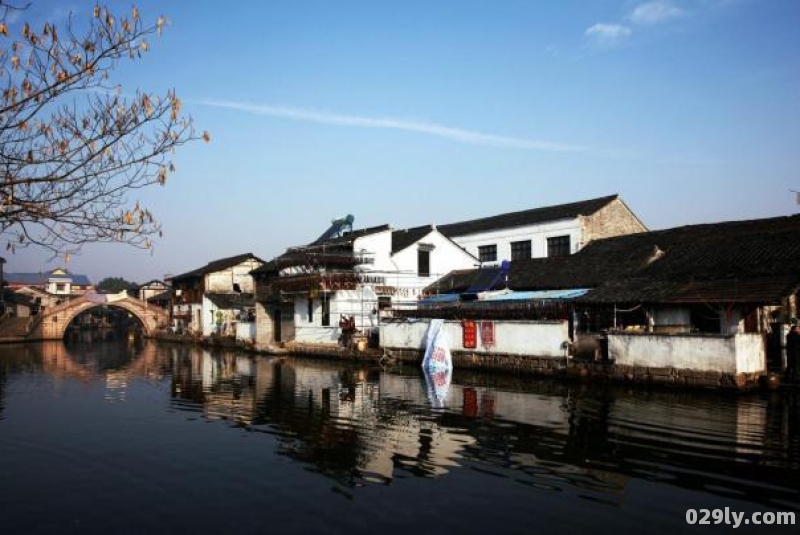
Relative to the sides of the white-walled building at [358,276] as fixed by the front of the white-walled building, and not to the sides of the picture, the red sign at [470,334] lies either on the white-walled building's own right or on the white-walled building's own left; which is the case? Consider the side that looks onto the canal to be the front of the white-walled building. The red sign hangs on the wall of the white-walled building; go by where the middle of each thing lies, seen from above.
on the white-walled building's own left

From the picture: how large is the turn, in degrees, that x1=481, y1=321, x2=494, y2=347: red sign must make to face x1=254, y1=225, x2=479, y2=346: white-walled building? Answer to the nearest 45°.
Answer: approximately 135° to its right

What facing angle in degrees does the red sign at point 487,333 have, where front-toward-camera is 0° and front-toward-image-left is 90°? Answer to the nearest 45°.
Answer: approximately 0°

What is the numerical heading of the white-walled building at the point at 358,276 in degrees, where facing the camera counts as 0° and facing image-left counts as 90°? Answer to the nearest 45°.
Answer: approximately 45°

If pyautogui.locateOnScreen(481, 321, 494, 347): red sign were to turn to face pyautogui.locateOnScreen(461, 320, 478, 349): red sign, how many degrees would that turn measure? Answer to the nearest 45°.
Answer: approximately 135° to its right
